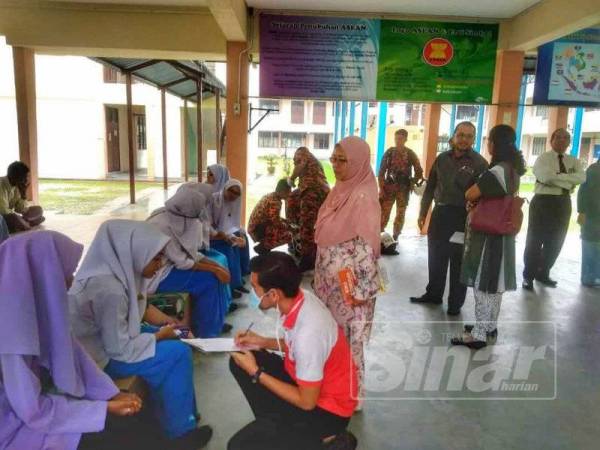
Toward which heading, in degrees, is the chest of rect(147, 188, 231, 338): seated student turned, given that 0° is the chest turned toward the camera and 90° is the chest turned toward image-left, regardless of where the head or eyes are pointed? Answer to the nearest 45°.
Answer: approximately 270°

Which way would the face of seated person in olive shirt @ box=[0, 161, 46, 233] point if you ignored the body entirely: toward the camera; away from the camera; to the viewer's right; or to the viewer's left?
to the viewer's right

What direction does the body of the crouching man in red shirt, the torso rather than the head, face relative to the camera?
to the viewer's left

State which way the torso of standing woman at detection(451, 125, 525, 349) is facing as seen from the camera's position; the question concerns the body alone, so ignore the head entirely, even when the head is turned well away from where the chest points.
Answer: to the viewer's left

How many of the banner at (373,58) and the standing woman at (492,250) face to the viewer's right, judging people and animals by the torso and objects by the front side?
0

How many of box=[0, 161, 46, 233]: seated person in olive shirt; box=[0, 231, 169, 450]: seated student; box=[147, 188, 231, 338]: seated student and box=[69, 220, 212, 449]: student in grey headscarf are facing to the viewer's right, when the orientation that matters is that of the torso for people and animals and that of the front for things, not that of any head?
4

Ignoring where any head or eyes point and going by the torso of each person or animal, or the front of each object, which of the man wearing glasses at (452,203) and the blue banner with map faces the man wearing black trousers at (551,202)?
the blue banner with map

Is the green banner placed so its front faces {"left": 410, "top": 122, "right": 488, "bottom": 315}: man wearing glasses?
yes

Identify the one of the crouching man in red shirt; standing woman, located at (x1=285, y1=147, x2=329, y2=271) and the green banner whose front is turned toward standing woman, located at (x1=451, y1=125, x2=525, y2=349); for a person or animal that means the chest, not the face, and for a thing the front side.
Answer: the green banner

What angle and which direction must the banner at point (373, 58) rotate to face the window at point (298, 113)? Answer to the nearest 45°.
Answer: approximately 180°

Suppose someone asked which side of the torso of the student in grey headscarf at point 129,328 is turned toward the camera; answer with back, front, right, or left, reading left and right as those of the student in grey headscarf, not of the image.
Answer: right

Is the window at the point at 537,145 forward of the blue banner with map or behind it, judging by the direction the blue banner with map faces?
behind

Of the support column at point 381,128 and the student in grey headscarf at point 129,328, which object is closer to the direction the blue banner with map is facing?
the student in grey headscarf

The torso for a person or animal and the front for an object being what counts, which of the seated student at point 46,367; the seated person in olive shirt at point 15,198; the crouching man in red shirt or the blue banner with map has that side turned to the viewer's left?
the crouching man in red shirt

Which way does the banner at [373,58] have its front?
toward the camera

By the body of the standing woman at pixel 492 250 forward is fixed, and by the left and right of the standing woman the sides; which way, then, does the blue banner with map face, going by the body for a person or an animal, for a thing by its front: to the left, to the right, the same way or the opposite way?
to the left

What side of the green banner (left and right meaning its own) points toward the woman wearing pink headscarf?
front

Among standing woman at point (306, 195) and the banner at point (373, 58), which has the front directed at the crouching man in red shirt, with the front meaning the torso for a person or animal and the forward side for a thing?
the banner
